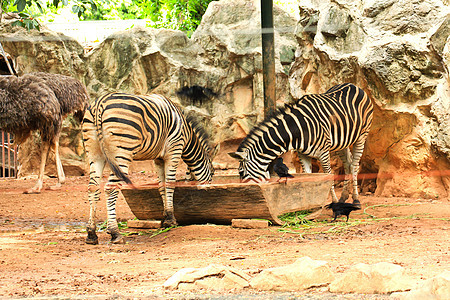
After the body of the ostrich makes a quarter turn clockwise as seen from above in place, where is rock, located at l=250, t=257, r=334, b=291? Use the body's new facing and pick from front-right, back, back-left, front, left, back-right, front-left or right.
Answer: back

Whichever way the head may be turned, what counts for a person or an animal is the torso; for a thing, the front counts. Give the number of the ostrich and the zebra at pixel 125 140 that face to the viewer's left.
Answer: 1

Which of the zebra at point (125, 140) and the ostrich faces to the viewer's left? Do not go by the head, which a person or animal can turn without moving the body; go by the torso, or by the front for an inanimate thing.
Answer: the ostrich

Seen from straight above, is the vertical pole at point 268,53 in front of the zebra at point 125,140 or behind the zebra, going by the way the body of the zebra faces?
in front

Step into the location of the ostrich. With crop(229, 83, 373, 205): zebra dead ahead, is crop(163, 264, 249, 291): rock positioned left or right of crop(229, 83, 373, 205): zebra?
right

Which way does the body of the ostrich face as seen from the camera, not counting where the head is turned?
to the viewer's left

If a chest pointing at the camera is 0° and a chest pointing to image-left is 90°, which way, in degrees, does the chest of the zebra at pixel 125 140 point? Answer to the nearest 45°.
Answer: approximately 225°

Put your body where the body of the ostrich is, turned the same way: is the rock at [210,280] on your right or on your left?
on your left

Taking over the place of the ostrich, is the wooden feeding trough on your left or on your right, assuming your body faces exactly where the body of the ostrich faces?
on your left

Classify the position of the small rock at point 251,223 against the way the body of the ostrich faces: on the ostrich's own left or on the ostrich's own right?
on the ostrich's own left

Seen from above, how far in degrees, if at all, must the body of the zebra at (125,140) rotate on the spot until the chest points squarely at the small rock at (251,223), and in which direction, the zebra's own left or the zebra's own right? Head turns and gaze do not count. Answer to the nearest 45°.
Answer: approximately 45° to the zebra's own right
